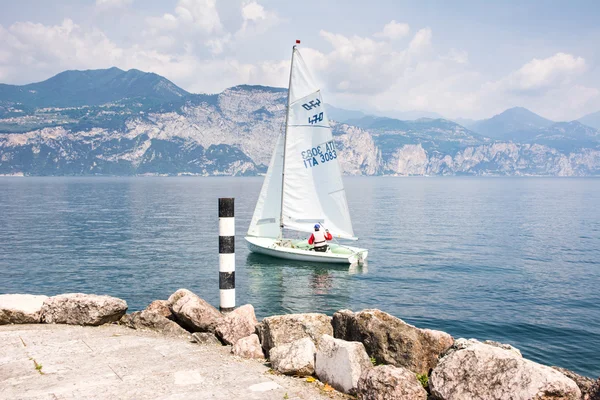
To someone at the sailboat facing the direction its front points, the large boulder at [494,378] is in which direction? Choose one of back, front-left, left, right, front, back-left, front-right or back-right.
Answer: back-left

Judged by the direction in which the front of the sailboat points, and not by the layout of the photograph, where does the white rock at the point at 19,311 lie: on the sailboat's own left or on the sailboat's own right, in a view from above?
on the sailboat's own left

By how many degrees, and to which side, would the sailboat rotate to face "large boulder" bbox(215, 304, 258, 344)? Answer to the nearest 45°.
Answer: approximately 135° to its left

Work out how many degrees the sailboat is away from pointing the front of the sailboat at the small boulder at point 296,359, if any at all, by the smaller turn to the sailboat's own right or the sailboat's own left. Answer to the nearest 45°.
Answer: approximately 135° to the sailboat's own left

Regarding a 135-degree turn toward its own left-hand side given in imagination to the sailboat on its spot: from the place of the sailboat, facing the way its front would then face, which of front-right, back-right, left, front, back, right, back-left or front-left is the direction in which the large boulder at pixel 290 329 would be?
front

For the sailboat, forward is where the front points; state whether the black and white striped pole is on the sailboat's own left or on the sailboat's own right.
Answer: on the sailboat's own left

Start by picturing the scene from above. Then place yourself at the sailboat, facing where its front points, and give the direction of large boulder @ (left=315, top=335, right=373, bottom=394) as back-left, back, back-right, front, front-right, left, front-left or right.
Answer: back-left

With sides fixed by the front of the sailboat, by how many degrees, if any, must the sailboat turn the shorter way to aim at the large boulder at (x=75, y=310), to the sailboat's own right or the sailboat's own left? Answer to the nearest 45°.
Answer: approximately 135° to the sailboat's own left

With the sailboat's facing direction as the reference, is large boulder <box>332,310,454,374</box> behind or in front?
behind

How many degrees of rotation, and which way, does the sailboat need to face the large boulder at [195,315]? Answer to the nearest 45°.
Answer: approximately 135° to its left

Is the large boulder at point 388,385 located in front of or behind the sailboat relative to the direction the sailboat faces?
behind

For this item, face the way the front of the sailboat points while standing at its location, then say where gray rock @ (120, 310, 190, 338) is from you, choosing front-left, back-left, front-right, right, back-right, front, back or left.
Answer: back-left

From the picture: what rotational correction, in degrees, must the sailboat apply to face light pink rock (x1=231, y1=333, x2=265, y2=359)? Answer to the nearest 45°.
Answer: approximately 135° to its left

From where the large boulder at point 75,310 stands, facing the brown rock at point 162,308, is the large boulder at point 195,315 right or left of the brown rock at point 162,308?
right

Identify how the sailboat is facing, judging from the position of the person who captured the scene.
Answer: facing away from the viewer and to the left of the viewer
